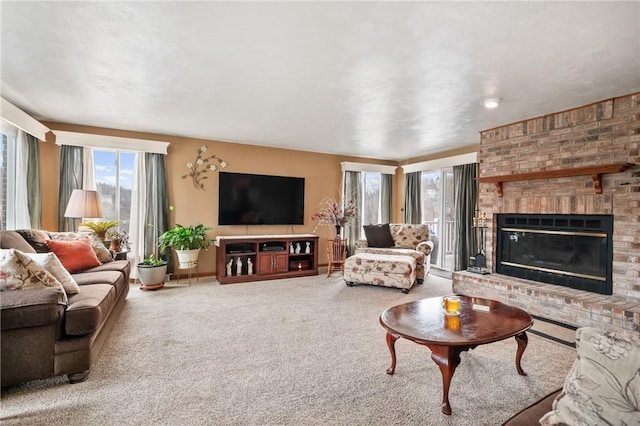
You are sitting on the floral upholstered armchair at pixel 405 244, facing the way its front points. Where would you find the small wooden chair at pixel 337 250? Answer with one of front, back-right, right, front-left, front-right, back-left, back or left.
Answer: front-right

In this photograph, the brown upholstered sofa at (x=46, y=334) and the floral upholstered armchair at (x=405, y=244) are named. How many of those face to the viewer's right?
1

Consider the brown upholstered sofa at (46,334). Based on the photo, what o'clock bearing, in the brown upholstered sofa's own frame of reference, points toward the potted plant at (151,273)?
The potted plant is roughly at 10 o'clock from the brown upholstered sofa.

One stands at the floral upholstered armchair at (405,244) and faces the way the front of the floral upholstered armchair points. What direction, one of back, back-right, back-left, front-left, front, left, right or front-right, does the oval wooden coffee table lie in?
front-left

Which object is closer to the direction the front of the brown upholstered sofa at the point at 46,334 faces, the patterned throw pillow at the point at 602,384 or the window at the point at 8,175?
the patterned throw pillow

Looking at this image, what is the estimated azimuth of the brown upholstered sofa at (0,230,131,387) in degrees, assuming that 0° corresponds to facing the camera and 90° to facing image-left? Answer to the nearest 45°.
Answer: approximately 270°

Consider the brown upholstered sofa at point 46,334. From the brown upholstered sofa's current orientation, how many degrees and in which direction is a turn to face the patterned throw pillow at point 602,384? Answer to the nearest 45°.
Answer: approximately 45° to its right

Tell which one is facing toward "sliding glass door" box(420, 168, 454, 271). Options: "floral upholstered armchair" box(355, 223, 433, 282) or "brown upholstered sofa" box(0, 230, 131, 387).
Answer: the brown upholstered sofa

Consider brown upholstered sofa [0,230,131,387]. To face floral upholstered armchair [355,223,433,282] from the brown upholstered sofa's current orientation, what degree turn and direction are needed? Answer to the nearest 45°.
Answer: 0° — it already faces it

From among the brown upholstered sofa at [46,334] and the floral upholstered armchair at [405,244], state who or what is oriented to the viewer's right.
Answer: the brown upholstered sofa

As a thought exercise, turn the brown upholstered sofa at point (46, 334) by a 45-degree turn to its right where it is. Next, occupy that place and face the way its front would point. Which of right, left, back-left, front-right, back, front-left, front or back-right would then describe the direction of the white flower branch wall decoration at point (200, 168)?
left
